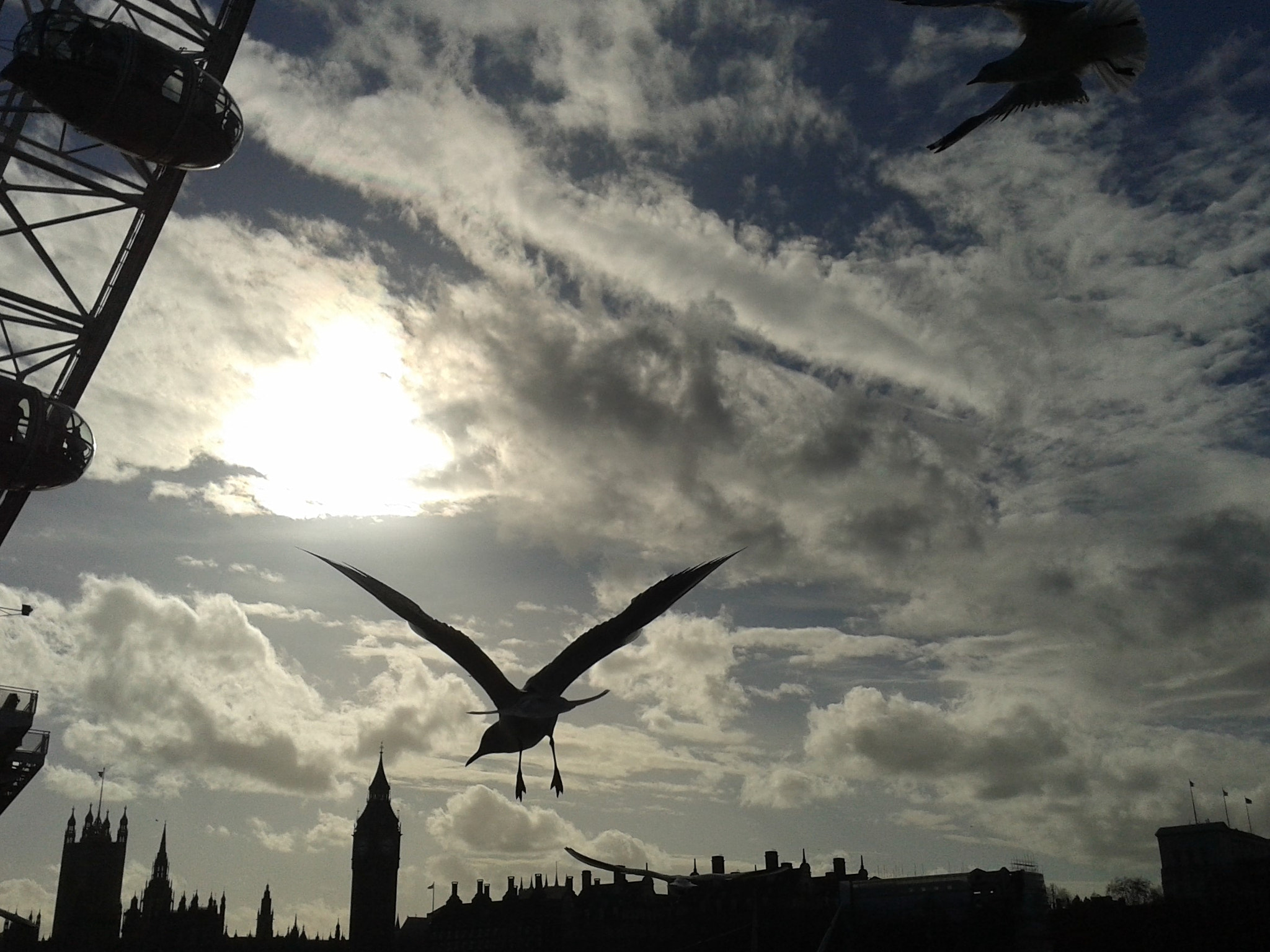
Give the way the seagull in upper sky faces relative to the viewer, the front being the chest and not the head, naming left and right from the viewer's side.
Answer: facing to the left of the viewer
